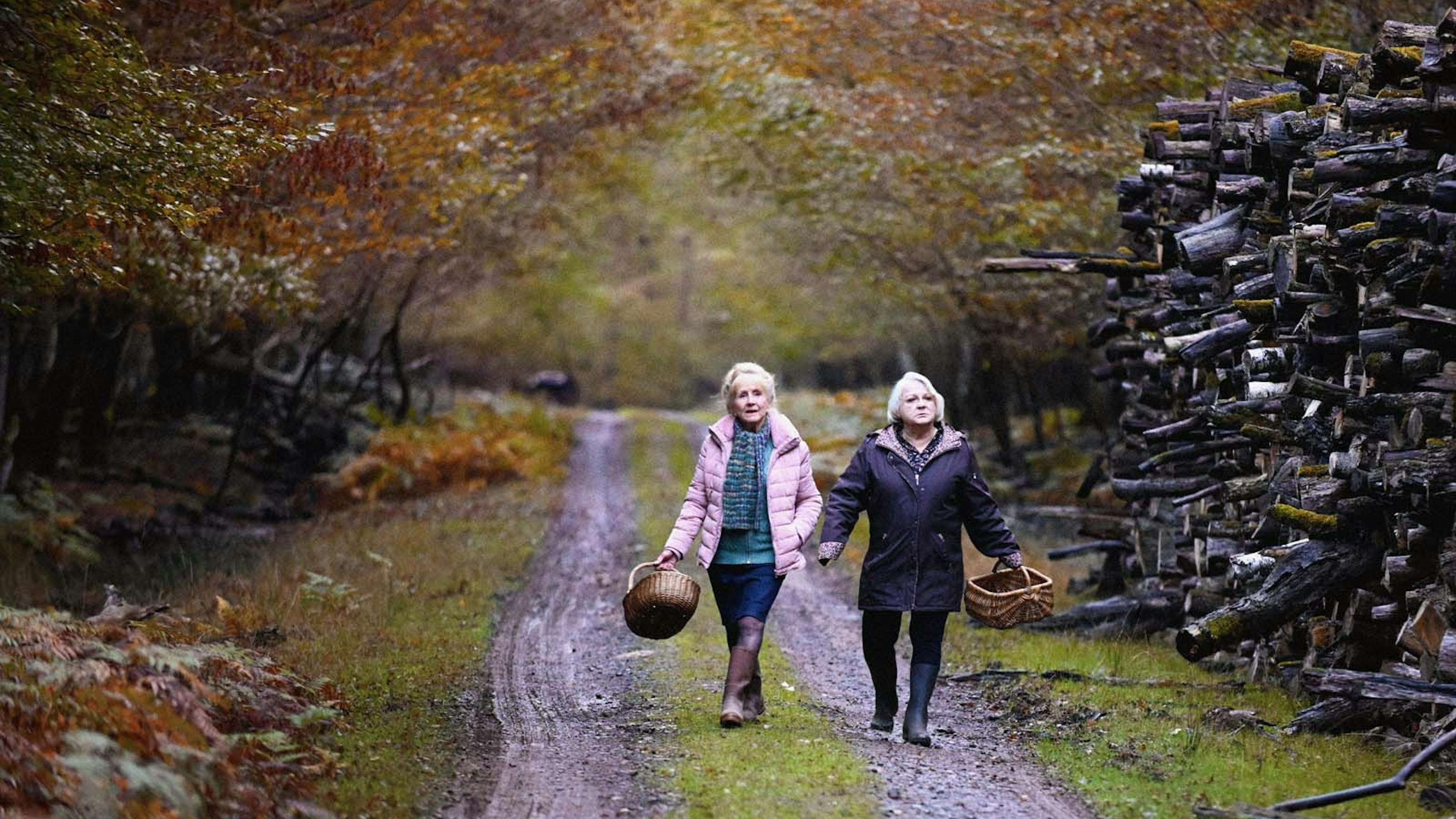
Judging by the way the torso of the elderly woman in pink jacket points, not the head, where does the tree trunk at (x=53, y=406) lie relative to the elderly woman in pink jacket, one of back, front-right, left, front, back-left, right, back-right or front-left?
back-right

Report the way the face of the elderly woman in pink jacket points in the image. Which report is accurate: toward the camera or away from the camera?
toward the camera

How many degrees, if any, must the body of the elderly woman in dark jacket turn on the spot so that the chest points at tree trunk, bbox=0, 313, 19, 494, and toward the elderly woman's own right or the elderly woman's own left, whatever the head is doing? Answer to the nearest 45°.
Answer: approximately 135° to the elderly woman's own right

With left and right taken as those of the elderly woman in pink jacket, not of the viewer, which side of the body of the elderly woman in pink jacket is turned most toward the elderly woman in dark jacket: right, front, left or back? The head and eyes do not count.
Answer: left

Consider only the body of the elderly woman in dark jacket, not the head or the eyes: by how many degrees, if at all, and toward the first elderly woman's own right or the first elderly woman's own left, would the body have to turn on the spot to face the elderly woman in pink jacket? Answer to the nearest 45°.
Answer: approximately 90° to the first elderly woman's own right

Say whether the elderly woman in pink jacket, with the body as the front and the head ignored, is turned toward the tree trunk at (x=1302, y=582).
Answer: no

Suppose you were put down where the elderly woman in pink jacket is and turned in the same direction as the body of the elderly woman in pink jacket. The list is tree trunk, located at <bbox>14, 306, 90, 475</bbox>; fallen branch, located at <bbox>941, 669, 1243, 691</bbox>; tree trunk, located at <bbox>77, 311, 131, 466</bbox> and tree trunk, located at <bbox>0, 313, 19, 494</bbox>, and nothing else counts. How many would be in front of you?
0

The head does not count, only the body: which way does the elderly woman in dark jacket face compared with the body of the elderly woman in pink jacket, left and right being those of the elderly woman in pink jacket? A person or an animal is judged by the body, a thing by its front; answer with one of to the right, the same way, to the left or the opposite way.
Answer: the same way

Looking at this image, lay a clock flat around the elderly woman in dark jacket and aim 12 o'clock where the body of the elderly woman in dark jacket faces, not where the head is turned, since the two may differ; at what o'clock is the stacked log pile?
The stacked log pile is roughly at 8 o'clock from the elderly woman in dark jacket.

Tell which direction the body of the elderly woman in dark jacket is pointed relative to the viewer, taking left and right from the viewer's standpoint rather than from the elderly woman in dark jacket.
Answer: facing the viewer

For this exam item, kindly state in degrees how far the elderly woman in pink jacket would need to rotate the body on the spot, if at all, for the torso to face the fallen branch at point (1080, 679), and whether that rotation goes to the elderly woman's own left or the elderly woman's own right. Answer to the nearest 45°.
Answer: approximately 135° to the elderly woman's own left

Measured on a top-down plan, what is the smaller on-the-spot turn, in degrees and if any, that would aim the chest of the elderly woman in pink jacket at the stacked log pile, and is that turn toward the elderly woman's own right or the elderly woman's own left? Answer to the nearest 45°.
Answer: approximately 90° to the elderly woman's own left

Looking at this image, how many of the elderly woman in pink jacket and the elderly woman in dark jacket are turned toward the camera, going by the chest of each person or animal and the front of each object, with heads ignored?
2

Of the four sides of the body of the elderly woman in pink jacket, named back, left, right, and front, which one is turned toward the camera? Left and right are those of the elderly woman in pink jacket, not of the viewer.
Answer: front

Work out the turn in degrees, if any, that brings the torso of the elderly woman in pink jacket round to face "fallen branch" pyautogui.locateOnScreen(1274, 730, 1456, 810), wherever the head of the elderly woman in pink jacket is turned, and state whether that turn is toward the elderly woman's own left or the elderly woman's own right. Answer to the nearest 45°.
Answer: approximately 45° to the elderly woman's own left

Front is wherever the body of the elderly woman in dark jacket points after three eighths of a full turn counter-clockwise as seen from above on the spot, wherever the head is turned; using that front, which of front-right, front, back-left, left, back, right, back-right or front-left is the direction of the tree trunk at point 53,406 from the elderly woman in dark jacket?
left
